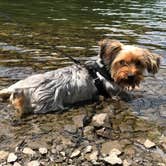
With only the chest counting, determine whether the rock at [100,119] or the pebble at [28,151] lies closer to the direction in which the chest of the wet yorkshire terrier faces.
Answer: the rock

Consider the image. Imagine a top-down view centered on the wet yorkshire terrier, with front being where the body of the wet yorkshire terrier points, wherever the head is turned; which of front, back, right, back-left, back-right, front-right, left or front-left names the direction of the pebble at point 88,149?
right

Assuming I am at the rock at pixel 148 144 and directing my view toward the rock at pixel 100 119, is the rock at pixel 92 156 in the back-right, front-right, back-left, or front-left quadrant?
front-left

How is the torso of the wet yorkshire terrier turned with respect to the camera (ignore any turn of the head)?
to the viewer's right

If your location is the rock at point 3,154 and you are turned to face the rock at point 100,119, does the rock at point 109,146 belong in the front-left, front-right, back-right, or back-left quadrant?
front-right

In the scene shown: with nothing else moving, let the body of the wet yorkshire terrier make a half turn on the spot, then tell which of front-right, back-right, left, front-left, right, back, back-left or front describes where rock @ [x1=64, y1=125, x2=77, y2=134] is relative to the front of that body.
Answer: left

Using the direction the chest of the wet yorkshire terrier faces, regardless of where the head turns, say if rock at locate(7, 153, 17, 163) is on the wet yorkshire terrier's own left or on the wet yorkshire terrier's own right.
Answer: on the wet yorkshire terrier's own right

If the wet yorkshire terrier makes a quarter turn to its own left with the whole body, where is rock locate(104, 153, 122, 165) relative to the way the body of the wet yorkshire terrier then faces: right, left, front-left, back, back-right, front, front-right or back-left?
back

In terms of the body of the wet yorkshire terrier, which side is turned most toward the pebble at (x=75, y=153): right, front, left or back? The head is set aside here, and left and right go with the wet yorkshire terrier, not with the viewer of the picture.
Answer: right

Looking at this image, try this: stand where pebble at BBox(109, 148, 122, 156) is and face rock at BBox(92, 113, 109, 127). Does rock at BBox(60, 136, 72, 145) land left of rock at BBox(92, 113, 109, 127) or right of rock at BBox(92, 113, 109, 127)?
left

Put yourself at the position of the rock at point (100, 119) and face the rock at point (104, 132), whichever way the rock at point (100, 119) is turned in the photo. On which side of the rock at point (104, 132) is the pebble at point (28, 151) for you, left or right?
right

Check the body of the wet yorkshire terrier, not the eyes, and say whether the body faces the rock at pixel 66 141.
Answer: no

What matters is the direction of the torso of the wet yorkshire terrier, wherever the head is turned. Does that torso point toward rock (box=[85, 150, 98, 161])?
no

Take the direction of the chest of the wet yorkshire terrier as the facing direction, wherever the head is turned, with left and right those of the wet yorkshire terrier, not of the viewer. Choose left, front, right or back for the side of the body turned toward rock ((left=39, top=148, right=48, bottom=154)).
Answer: right

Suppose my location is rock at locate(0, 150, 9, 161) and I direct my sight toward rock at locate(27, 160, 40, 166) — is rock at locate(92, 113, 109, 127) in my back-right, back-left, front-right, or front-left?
front-left

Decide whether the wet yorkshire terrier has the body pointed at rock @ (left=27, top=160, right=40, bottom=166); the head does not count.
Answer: no

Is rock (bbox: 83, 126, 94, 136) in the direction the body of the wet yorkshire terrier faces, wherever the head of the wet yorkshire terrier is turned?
no
